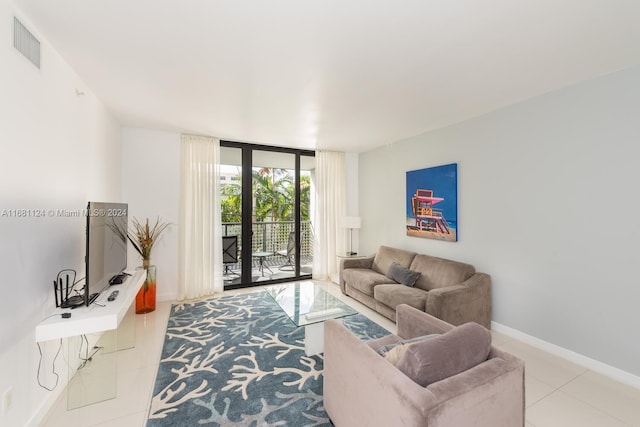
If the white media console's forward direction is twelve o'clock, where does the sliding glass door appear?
The sliding glass door is roughly at 11 o'clock from the white media console.

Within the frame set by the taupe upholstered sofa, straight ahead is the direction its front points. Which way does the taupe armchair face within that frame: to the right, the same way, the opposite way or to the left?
to the right

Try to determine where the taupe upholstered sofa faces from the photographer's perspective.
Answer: facing the viewer and to the left of the viewer

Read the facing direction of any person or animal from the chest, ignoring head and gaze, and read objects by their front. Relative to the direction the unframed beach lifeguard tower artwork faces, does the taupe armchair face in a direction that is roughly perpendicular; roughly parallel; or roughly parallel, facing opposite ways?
roughly perpendicular

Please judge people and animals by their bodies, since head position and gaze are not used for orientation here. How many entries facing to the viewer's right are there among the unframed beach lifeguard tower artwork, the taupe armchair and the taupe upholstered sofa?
0

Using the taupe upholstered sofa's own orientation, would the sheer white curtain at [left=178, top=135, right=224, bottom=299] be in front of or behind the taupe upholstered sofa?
in front

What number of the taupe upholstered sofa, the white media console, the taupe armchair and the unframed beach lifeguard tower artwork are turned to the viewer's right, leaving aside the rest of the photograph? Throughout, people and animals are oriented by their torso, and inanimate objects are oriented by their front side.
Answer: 1

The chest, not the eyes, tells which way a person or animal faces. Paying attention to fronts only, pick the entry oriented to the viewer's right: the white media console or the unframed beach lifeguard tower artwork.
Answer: the white media console

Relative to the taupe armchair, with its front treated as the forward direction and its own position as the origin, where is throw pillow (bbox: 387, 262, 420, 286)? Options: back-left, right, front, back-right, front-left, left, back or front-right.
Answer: front-right

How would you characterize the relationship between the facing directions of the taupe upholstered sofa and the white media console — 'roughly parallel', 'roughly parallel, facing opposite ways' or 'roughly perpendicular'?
roughly parallel, facing opposite ways

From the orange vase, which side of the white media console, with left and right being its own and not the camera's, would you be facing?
left

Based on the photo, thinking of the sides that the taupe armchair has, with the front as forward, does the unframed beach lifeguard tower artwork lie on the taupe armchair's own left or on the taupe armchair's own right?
on the taupe armchair's own right

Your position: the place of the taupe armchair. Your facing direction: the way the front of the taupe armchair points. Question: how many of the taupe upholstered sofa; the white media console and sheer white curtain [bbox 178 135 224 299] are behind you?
0

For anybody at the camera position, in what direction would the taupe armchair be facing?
facing away from the viewer and to the left of the viewer

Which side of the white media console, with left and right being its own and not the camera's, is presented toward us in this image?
right

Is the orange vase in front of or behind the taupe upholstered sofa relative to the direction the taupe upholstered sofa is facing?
in front

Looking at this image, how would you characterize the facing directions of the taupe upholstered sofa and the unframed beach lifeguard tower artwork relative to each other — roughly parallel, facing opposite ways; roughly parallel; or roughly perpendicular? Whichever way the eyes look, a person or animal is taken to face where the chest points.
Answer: roughly parallel

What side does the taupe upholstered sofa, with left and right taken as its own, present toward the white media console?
front

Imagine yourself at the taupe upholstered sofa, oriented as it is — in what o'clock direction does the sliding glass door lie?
The sliding glass door is roughly at 2 o'clock from the taupe upholstered sofa.
